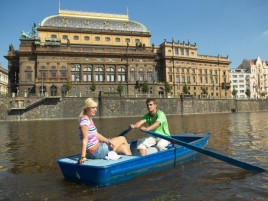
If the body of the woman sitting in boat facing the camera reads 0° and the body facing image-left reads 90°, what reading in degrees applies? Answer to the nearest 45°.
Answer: approximately 270°

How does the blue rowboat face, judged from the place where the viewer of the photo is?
facing away from the viewer and to the right of the viewer

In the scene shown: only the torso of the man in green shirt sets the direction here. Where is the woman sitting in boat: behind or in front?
in front

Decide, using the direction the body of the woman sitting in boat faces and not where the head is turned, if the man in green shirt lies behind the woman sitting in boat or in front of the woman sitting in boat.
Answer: in front

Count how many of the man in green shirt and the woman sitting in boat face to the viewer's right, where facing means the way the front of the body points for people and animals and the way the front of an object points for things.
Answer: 1
